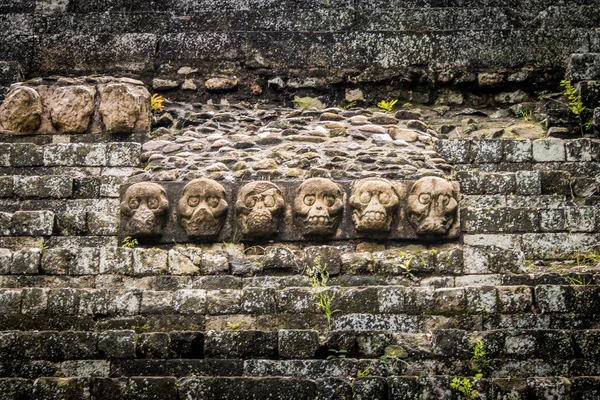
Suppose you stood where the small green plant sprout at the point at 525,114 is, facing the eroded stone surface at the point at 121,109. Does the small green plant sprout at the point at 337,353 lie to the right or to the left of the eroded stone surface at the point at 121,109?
left

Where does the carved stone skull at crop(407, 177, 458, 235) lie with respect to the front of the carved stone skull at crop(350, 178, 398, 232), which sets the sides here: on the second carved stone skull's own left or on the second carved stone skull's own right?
on the second carved stone skull's own left

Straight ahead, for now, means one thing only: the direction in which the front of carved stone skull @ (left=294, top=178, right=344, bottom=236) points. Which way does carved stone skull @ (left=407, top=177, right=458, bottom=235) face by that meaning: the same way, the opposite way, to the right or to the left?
the same way

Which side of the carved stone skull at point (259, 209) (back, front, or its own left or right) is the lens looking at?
front

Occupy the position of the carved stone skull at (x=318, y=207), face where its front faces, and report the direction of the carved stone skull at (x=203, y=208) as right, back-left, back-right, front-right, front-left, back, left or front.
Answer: right

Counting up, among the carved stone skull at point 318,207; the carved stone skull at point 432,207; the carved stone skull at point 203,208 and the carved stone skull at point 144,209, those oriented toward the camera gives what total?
4

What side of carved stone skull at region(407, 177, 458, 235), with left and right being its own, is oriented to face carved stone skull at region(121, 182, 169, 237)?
right

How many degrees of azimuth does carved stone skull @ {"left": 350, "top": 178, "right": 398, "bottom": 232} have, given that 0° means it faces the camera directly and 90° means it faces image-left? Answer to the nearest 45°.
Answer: approximately 0°

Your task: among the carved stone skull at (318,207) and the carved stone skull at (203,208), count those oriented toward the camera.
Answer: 2

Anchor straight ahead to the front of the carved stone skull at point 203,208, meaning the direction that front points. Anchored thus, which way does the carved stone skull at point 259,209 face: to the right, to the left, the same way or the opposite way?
the same way

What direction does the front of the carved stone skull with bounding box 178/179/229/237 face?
toward the camera

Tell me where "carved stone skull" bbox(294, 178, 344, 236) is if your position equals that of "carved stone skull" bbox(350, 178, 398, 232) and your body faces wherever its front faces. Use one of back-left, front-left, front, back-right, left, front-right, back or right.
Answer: right

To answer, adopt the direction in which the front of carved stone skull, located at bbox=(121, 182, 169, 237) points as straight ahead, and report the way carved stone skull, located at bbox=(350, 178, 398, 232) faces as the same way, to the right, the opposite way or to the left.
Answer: the same way

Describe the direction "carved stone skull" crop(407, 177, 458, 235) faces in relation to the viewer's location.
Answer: facing the viewer
